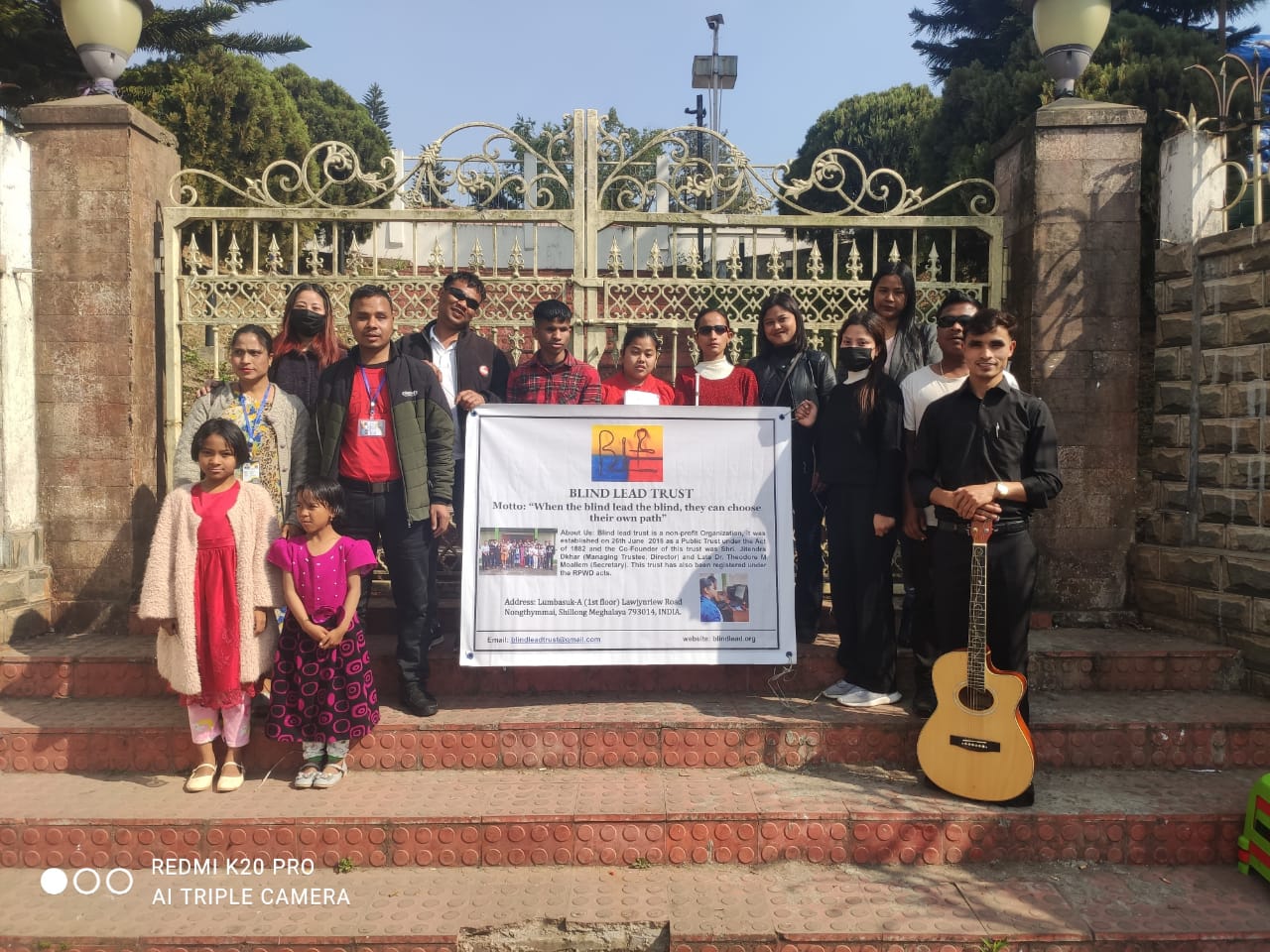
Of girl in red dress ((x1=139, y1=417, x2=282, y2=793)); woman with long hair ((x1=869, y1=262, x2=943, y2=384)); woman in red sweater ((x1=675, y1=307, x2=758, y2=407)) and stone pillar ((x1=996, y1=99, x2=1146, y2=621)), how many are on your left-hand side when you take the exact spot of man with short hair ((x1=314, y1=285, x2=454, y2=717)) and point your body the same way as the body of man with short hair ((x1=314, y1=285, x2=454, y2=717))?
3

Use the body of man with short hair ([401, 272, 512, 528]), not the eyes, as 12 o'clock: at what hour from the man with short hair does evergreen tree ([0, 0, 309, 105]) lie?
The evergreen tree is roughly at 5 o'clock from the man with short hair.

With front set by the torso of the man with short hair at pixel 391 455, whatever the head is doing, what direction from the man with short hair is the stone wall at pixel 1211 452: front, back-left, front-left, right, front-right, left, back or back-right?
left

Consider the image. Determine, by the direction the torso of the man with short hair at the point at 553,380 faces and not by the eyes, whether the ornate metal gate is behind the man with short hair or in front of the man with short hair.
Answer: behind

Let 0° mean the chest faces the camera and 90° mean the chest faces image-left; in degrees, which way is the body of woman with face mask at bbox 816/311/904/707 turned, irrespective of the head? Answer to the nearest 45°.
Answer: approximately 45°

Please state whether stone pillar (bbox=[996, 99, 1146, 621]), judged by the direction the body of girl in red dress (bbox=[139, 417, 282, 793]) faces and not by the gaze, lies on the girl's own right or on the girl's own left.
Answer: on the girl's own left

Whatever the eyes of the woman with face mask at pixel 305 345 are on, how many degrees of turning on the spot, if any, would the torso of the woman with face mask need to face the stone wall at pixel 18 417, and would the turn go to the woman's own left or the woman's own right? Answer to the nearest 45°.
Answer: approximately 135° to the woman's own right

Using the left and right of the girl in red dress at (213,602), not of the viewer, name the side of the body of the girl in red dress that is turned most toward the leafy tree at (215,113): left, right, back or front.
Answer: back
